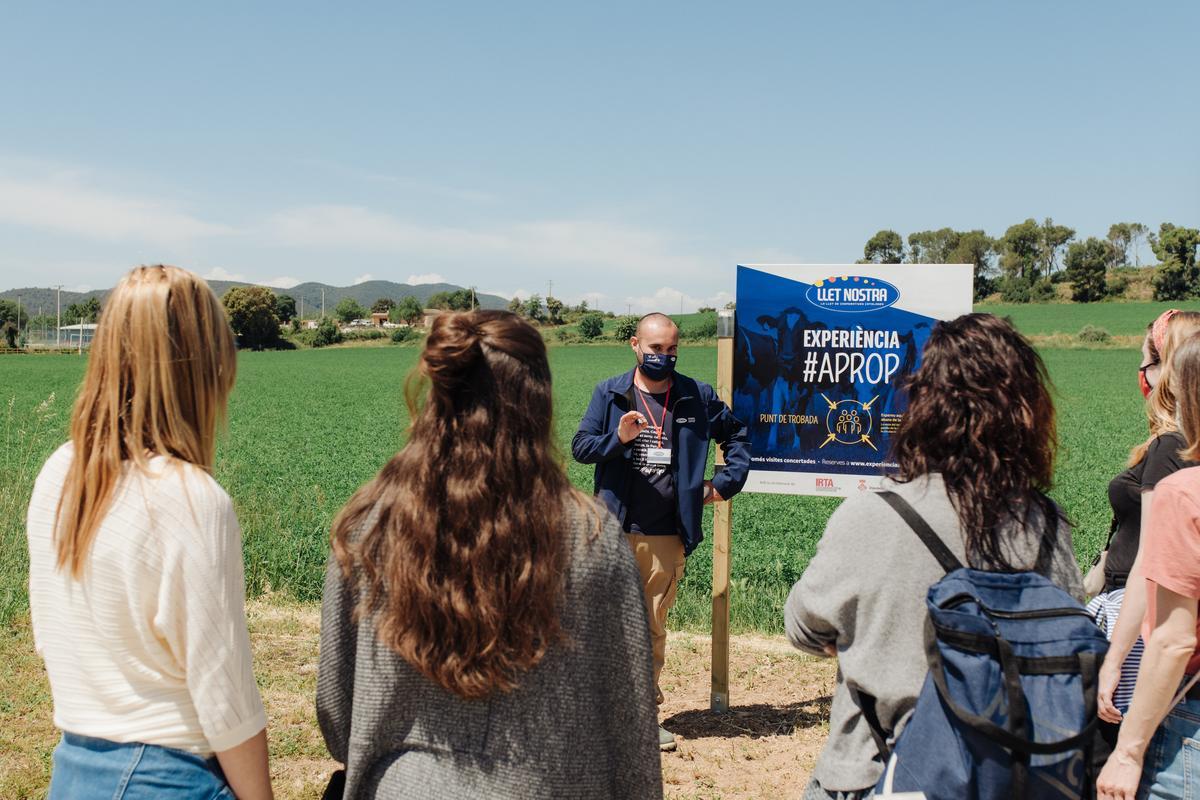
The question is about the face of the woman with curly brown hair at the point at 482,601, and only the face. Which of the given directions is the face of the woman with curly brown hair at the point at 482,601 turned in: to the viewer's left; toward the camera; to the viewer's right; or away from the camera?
away from the camera

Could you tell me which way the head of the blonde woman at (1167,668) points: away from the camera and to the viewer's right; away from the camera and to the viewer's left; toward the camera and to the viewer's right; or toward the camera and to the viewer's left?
away from the camera and to the viewer's left

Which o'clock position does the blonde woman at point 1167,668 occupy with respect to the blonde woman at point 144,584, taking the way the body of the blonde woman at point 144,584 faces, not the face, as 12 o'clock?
the blonde woman at point 1167,668 is roughly at 2 o'clock from the blonde woman at point 144,584.

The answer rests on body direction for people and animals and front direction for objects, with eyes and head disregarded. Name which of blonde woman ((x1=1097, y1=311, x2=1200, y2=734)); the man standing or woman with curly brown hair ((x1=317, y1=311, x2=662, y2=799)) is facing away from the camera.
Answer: the woman with curly brown hair

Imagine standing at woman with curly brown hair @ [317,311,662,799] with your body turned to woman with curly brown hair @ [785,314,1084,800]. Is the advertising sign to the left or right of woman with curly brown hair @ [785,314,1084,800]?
left

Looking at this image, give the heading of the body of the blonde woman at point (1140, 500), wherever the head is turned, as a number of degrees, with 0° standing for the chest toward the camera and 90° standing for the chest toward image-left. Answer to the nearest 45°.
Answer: approximately 90°

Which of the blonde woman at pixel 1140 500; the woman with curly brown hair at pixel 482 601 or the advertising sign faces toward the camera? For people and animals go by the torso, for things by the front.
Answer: the advertising sign

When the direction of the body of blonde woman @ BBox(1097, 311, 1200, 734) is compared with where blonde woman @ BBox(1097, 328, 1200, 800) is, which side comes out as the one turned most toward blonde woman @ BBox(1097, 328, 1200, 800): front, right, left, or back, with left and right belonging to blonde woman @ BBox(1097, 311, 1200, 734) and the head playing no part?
left

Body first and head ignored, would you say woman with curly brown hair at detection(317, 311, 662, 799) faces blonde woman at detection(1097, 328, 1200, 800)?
no

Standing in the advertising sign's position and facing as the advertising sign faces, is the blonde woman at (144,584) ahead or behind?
ahead

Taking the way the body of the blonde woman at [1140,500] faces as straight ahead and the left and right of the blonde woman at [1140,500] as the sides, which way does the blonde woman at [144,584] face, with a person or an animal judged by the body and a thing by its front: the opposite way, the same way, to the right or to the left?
to the right

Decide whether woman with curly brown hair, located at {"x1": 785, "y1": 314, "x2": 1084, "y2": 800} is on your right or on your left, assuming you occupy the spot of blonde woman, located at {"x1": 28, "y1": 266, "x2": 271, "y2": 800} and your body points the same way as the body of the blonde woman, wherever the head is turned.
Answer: on your right

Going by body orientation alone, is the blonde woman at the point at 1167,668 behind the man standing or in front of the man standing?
in front

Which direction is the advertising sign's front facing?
toward the camera

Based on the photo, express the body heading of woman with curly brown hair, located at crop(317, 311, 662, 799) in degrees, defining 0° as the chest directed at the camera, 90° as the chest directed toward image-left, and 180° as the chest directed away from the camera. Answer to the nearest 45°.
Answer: approximately 180°

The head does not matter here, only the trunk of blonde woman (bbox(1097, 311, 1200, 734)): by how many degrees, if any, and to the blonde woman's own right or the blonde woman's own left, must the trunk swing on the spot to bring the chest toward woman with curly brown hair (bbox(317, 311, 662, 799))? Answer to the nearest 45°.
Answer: approximately 45° to the blonde woman's own left

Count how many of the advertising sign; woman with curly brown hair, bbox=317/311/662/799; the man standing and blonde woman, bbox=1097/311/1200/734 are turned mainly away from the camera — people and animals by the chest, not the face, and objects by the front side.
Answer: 1

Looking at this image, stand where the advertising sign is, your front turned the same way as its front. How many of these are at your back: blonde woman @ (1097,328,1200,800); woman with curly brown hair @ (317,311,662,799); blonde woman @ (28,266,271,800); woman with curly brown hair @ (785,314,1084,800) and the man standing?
0
